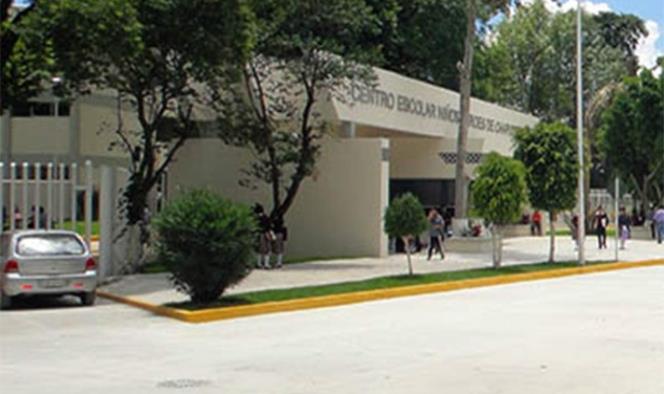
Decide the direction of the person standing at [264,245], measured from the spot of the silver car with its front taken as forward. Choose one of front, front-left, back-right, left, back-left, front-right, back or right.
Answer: front-right

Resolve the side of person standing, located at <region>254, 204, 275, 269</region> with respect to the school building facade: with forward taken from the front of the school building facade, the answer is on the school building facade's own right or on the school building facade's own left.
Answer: on the school building facade's own right

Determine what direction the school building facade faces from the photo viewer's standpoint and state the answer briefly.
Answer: facing the viewer and to the right of the viewer

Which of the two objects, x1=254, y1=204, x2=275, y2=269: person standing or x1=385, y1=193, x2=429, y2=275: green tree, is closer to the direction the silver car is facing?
the person standing

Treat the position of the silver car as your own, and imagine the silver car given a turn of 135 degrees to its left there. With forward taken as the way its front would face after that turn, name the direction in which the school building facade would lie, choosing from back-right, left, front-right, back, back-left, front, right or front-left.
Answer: back

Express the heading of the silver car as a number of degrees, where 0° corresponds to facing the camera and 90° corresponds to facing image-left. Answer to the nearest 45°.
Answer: approximately 180°

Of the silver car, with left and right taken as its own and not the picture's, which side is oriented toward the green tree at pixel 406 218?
right

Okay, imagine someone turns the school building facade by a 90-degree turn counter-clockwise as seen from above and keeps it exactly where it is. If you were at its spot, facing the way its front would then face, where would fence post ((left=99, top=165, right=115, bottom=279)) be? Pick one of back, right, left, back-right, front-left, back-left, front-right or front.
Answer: back
